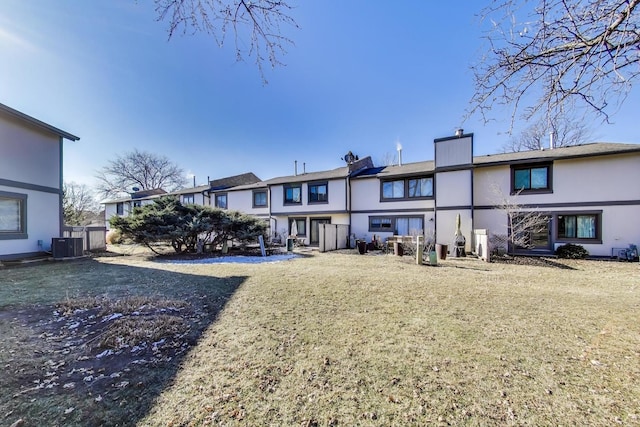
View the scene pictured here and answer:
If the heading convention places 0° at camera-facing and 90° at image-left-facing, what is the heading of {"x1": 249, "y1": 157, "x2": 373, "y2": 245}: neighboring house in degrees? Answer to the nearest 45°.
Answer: approximately 0°

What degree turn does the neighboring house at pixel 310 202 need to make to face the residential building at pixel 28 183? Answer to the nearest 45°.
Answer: approximately 45° to its right

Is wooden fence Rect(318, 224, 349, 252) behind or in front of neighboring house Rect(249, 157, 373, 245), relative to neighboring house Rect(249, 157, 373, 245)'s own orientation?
in front

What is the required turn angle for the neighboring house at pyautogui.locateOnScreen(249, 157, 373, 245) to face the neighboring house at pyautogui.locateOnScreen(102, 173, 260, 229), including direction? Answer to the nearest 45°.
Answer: approximately 135° to its right

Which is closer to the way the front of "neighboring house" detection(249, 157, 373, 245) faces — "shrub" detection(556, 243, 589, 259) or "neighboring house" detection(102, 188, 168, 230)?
the shrub

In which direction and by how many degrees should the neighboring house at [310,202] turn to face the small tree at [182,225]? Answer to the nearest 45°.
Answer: approximately 45° to its right

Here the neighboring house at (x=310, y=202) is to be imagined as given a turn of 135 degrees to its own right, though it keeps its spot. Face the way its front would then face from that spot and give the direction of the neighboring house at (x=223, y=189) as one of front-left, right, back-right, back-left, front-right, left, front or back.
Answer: front

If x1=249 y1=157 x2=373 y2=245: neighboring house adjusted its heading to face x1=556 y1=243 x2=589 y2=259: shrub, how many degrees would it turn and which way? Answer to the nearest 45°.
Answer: approximately 45° to its left

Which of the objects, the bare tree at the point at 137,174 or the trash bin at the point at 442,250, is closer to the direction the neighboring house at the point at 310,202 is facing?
the trash bin
